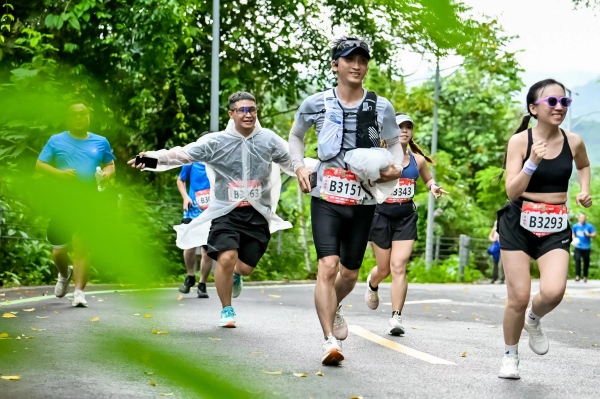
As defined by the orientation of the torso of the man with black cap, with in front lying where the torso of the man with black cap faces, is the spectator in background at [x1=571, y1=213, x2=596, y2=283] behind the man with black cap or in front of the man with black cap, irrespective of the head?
behind

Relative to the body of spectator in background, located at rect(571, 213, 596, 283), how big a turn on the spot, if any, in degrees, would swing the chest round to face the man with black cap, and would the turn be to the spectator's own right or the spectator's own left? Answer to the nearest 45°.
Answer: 0° — they already face them

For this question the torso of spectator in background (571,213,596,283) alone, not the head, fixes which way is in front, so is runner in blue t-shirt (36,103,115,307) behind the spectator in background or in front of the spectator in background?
in front

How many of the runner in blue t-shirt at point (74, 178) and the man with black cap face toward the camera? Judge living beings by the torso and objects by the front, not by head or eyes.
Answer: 2

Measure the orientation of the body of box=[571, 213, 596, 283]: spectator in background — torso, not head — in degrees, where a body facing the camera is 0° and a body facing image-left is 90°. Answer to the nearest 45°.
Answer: approximately 0°

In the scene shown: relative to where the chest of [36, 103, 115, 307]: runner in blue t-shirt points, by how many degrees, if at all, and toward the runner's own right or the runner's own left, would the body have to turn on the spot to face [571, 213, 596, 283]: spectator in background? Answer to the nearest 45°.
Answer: approximately 135° to the runner's own left
